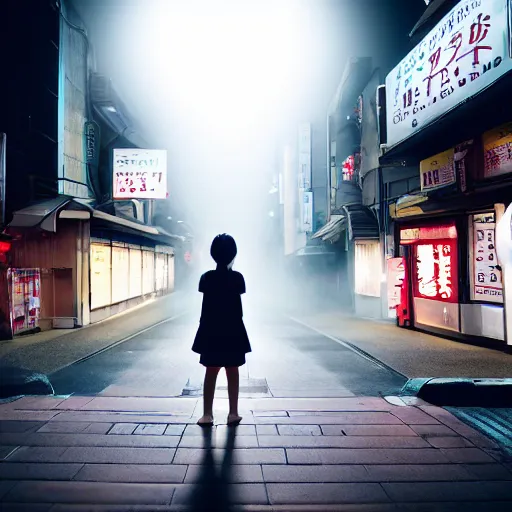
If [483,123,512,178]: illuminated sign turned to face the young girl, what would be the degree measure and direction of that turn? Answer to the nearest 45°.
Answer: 0° — it already faces them

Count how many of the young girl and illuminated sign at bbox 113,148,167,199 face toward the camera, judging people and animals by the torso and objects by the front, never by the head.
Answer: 1

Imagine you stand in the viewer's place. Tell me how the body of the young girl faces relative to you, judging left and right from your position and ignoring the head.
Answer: facing away from the viewer

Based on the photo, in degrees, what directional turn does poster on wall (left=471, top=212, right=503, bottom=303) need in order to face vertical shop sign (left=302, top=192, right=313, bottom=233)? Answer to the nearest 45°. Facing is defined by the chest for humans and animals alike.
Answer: approximately 90° to its right

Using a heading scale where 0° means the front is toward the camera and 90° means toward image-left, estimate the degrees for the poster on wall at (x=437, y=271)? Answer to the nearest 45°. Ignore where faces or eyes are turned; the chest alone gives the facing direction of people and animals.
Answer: approximately 45°

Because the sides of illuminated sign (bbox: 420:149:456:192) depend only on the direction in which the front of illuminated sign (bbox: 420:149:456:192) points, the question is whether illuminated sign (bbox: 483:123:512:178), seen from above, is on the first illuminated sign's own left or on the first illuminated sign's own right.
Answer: on the first illuminated sign's own left

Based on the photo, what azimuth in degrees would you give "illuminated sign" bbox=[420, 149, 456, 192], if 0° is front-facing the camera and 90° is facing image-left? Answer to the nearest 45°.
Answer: approximately 45°

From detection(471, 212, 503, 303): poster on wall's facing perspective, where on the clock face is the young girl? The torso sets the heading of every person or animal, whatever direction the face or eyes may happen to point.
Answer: The young girl is roughly at 11 o'clock from the poster on wall.

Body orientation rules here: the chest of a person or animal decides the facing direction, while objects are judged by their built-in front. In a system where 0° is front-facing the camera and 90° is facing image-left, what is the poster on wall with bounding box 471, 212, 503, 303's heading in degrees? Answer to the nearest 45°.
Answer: approximately 45°

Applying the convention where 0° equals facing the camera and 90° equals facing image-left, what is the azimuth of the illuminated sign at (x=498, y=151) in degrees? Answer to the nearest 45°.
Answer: approximately 45°

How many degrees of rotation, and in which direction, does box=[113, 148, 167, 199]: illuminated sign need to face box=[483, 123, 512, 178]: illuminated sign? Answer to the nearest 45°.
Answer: approximately 45° to its left
